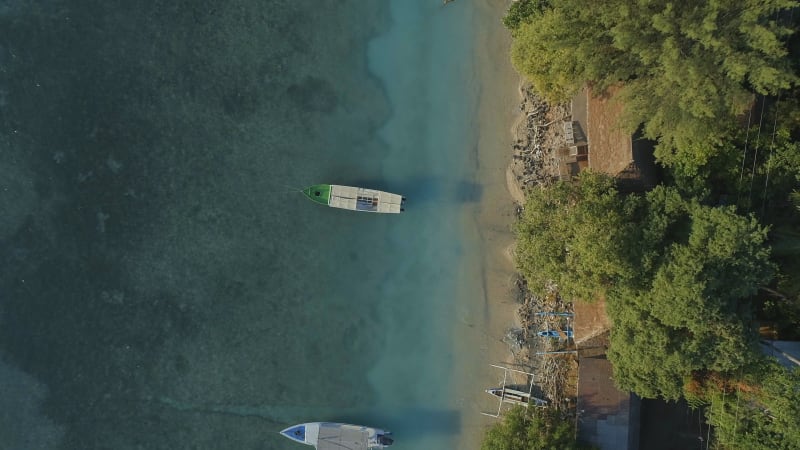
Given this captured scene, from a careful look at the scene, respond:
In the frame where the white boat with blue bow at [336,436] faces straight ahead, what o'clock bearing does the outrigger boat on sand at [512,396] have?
The outrigger boat on sand is roughly at 6 o'clock from the white boat with blue bow.

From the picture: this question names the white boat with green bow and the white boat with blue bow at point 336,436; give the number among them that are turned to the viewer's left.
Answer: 2

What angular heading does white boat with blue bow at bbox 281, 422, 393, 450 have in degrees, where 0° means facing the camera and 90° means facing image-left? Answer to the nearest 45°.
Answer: approximately 90°

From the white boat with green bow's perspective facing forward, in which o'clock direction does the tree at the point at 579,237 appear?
The tree is roughly at 7 o'clock from the white boat with green bow.

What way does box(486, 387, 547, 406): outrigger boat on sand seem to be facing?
to the viewer's left

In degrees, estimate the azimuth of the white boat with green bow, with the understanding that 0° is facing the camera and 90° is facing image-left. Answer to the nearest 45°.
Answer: approximately 90°
